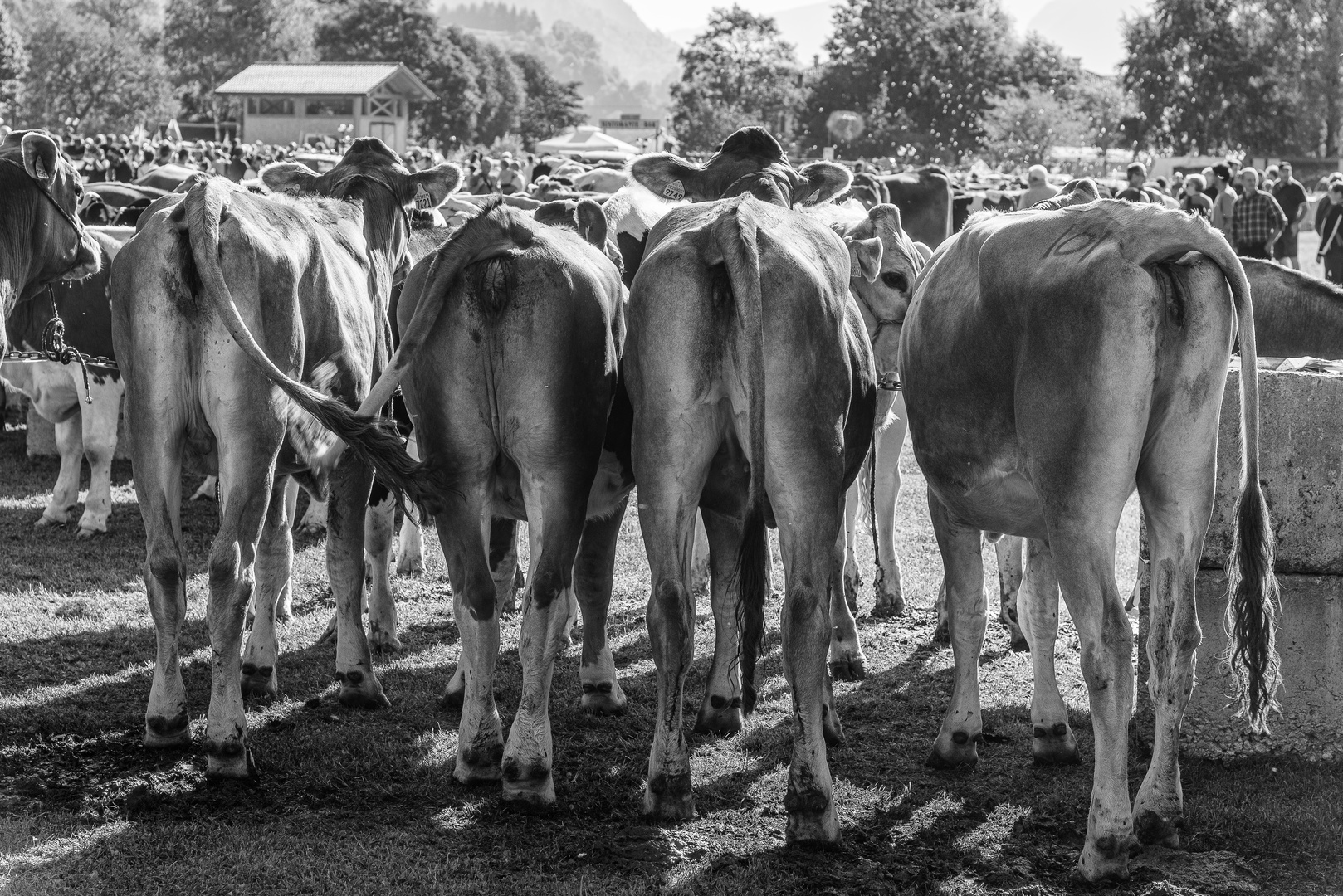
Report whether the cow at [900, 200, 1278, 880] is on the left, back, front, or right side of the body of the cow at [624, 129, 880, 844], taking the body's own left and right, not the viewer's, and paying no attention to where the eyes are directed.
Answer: right

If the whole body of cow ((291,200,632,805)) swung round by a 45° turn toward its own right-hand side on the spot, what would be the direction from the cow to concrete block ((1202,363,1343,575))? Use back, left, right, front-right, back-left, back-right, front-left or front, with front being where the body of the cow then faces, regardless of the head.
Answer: front-right

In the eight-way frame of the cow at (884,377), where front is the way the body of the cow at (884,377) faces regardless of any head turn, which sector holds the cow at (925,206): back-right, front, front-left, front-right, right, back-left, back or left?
back-left

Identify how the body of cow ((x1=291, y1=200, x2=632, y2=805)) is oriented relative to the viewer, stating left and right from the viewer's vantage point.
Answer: facing away from the viewer

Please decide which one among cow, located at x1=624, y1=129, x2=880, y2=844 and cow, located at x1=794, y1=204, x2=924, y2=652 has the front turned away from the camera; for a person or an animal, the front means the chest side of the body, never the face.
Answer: cow, located at x1=624, y1=129, x2=880, y2=844

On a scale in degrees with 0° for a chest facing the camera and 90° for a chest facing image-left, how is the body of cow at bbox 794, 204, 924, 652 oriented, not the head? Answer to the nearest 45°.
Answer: approximately 315°

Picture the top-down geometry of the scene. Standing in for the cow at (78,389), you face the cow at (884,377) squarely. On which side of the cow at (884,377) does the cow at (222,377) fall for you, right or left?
right

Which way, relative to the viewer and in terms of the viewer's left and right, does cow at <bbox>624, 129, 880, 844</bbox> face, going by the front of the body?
facing away from the viewer

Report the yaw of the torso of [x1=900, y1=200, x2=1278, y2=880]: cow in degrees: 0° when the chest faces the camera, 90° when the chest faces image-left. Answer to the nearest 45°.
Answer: approximately 135°

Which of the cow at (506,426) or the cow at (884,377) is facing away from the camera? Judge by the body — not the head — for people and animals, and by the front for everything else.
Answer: the cow at (506,426)

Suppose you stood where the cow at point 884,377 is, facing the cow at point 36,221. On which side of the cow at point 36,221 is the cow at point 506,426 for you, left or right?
left

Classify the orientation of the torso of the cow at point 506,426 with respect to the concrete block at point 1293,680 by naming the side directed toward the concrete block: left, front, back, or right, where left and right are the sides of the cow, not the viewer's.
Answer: right

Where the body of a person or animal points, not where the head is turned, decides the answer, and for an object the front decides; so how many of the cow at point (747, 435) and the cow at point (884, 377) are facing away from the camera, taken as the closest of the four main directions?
1

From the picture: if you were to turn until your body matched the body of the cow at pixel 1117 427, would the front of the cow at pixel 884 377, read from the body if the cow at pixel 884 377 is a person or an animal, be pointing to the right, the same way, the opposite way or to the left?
the opposite way

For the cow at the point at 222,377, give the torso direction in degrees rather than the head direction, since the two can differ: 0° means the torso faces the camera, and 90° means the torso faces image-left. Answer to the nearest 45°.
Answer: approximately 225°
